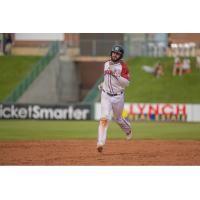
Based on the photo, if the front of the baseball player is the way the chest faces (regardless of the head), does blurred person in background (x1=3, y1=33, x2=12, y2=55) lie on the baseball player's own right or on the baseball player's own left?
on the baseball player's own right

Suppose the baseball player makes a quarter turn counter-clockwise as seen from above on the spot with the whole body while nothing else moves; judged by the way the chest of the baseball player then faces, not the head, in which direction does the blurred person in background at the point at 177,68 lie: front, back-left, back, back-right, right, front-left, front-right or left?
left

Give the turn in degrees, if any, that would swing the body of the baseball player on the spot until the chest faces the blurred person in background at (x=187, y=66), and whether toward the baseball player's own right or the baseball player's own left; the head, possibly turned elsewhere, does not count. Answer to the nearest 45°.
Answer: approximately 180°

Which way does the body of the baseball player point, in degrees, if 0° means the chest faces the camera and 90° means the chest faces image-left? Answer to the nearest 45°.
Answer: approximately 45°
